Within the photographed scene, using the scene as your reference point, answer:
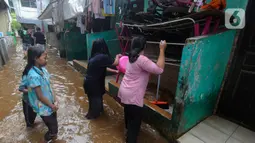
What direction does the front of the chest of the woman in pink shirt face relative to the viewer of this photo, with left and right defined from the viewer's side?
facing away from the viewer and to the right of the viewer

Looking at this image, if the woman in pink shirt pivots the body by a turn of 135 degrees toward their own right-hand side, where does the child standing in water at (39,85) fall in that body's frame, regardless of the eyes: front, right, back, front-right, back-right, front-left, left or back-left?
right

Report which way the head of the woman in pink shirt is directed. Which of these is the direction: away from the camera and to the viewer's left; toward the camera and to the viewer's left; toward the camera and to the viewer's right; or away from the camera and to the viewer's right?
away from the camera and to the viewer's right

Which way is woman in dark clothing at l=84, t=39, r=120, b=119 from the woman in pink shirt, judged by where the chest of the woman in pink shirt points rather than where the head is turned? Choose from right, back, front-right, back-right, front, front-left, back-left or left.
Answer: left

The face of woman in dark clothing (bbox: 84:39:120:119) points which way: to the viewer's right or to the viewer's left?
to the viewer's right

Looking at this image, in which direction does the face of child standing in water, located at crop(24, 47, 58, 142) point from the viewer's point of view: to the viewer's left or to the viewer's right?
to the viewer's right
